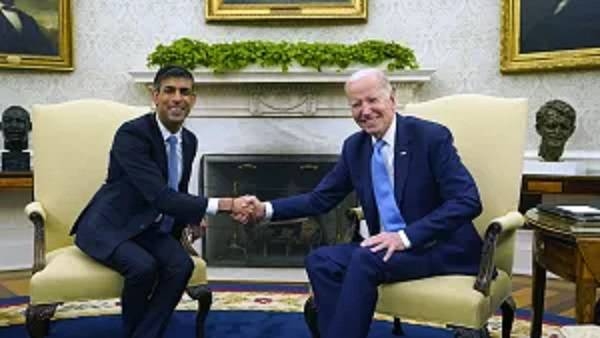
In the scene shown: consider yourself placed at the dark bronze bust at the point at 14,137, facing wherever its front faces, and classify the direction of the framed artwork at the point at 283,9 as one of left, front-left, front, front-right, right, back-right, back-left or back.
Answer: left

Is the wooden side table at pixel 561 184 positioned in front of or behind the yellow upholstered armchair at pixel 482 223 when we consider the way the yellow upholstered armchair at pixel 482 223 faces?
behind

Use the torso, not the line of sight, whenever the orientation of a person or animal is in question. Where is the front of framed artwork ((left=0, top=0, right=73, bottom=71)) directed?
toward the camera

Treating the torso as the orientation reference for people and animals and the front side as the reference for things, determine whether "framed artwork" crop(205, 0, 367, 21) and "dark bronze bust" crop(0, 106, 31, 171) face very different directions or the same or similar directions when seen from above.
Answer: same or similar directions

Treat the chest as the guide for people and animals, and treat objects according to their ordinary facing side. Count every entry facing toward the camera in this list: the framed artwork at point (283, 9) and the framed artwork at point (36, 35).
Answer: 2

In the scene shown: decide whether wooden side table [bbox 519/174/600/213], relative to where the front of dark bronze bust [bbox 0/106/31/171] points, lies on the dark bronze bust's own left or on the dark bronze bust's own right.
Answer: on the dark bronze bust's own left

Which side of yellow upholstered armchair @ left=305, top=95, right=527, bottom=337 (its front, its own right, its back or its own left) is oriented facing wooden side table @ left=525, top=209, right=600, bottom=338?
left

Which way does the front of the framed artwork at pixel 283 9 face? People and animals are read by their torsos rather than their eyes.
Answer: toward the camera

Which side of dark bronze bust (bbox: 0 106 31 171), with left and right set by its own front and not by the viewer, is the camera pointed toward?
front

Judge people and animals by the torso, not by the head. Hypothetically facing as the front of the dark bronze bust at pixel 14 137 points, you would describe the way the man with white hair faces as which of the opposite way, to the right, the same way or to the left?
to the right

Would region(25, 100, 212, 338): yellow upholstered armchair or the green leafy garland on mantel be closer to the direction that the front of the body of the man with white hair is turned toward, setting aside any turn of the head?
the yellow upholstered armchair

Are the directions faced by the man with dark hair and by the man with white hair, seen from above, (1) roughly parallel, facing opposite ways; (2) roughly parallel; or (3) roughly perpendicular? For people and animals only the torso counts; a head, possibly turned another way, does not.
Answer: roughly perpendicular

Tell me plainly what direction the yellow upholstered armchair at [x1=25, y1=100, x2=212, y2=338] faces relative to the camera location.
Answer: facing the viewer and to the right of the viewer

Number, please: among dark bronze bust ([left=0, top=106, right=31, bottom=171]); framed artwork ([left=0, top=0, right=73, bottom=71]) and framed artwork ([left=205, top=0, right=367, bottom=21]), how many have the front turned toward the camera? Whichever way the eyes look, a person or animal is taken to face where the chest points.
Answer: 3
